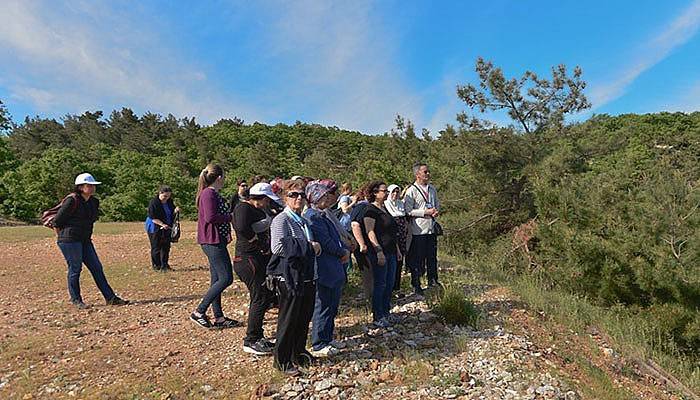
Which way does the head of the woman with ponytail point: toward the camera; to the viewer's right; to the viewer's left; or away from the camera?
to the viewer's right

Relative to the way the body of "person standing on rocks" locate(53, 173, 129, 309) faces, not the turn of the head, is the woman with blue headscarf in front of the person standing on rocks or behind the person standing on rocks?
in front

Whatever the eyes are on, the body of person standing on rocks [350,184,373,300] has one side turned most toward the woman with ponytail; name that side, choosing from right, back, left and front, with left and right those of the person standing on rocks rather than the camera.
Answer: back

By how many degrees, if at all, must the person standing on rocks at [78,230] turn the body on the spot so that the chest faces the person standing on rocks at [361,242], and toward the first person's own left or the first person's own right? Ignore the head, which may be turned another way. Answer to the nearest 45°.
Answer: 0° — they already face them

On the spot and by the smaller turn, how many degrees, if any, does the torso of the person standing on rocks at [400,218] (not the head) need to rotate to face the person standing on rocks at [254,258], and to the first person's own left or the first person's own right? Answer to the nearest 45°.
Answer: approximately 90° to the first person's own right

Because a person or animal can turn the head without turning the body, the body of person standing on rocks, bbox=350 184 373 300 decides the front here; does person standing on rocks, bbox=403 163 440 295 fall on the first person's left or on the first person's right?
on the first person's left

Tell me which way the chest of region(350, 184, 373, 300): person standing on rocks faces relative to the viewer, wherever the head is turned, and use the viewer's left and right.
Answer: facing to the right of the viewer

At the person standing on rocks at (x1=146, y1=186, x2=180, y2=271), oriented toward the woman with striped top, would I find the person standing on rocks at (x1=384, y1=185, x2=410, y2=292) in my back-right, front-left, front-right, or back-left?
front-left

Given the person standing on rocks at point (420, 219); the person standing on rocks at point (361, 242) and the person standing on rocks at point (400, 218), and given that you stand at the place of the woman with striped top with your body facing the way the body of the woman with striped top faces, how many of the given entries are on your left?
3

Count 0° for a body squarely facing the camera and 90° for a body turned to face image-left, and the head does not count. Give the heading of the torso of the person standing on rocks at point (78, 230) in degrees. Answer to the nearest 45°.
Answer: approximately 315°

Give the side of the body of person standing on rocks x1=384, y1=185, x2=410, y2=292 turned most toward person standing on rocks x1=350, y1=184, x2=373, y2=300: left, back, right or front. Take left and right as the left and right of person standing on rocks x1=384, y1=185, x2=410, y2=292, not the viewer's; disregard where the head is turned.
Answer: right

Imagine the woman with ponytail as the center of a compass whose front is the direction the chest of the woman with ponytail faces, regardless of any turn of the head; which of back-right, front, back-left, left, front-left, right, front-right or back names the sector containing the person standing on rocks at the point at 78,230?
back-left

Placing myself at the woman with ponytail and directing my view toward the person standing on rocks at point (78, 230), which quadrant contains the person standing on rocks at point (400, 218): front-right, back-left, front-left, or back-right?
back-right

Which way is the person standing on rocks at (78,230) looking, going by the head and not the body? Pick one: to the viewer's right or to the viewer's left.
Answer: to the viewer's right

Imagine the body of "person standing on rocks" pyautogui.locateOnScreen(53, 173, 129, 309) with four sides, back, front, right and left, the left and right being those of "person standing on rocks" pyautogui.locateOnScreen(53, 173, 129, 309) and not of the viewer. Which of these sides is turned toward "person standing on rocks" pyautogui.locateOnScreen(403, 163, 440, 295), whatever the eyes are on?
front

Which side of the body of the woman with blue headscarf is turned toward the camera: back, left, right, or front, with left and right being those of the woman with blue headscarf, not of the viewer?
right

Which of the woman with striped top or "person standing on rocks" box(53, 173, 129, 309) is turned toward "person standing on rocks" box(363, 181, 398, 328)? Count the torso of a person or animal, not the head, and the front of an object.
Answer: "person standing on rocks" box(53, 173, 129, 309)

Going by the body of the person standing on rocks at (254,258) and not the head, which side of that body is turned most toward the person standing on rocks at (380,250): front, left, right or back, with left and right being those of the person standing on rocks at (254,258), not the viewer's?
front

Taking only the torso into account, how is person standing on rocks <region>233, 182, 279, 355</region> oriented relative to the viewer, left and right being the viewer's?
facing to the right of the viewer

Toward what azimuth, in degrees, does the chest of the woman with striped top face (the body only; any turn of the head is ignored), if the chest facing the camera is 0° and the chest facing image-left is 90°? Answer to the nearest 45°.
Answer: approximately 315°
